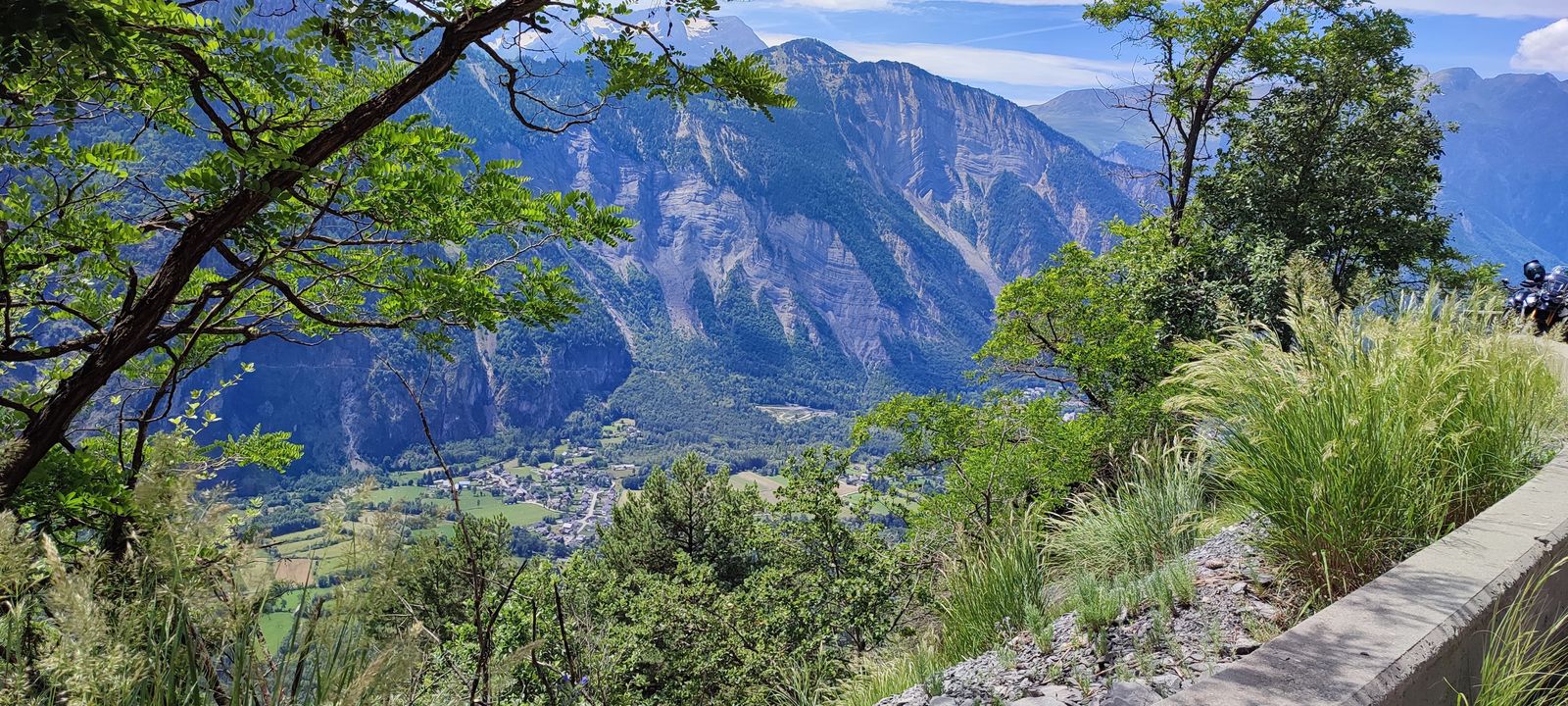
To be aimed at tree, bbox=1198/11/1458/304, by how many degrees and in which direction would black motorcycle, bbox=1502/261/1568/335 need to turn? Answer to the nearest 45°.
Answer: approximately 90° to its right

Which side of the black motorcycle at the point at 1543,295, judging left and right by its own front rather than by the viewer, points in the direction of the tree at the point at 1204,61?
right

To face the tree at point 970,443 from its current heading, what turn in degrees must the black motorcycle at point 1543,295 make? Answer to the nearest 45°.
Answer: approximately 45° to its right

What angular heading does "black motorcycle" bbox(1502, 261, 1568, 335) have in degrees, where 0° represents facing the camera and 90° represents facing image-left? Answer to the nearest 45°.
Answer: approximately 45°

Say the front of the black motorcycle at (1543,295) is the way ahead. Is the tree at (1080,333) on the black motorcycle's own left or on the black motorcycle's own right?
on the black motorcycle's own right
